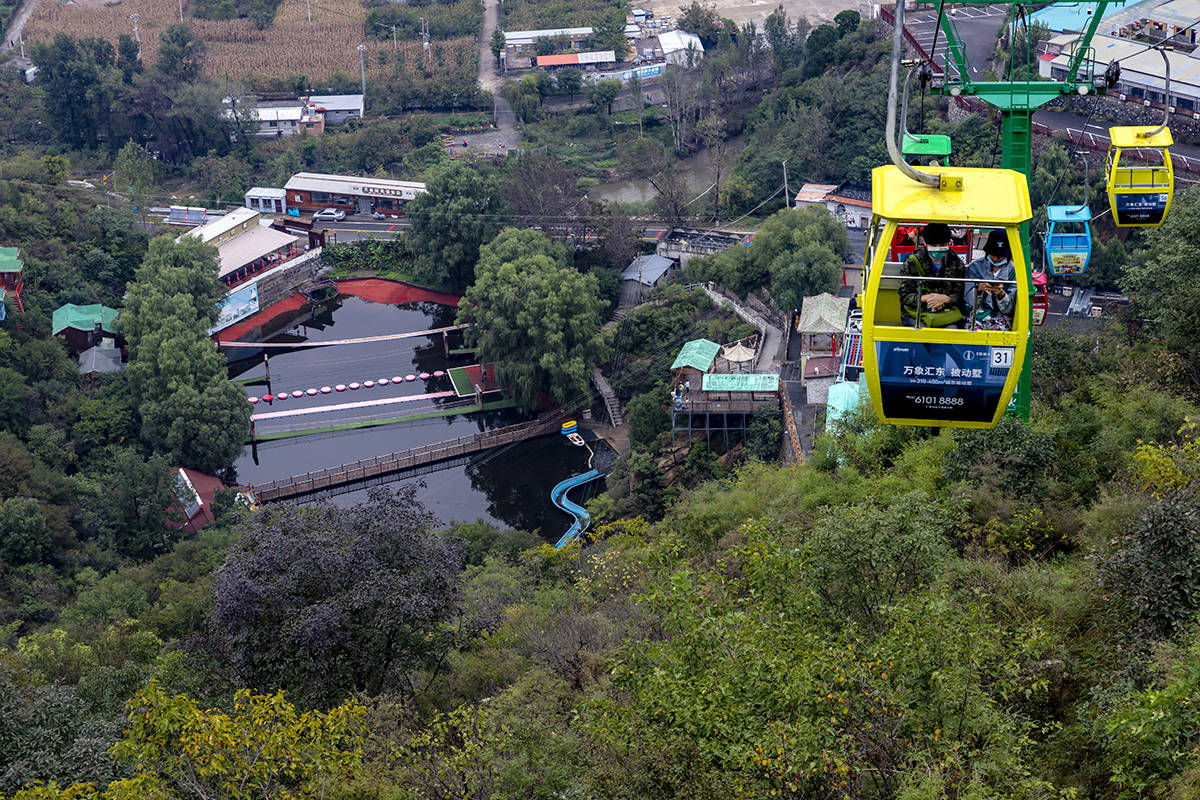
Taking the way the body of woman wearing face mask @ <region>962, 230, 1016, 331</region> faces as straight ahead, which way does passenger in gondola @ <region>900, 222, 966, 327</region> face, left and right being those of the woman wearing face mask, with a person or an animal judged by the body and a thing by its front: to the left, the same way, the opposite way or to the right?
the same way

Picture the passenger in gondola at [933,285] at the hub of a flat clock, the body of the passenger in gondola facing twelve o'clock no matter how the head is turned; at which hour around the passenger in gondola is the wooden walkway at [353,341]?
The wooden walkway is roughly at 5 o'clock from the passenger in gondola.

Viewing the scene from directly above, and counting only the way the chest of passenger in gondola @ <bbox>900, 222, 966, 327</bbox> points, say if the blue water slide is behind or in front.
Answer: behind

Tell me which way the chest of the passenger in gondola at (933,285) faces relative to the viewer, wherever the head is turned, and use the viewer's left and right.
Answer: facing the viewer

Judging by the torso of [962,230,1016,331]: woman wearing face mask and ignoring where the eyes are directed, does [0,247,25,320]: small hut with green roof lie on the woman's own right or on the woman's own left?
on the woman's own right

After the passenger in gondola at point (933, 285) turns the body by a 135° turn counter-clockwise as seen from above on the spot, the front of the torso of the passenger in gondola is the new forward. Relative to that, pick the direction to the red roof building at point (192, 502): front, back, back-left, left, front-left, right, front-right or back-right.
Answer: left

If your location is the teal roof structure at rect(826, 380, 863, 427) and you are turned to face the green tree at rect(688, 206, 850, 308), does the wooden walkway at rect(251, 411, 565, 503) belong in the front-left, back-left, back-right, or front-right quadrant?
front-left

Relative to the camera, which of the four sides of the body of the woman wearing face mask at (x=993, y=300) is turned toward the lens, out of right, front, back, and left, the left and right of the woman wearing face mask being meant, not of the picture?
front

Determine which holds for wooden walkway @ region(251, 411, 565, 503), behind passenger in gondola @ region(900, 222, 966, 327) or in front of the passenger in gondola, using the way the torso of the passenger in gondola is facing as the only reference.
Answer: behind

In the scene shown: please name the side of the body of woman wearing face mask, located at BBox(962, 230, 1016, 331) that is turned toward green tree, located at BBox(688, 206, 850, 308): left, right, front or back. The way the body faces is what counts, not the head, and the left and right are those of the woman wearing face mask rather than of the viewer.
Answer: back

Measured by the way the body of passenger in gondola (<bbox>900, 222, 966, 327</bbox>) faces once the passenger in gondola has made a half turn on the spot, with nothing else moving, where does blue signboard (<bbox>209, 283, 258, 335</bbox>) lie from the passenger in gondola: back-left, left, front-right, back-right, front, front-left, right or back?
front-left

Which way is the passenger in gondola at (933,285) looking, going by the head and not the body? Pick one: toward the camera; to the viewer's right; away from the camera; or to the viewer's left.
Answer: toward the camera
